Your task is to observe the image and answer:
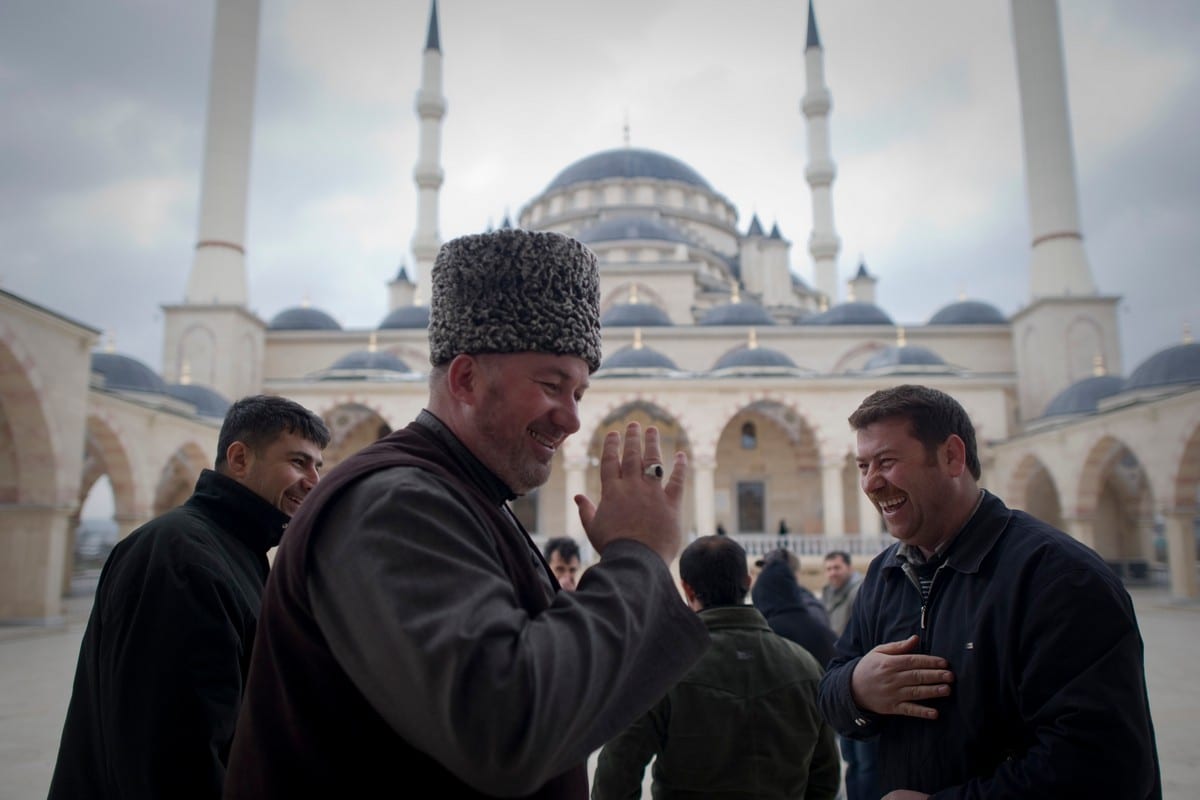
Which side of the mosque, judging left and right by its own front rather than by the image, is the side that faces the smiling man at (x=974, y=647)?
front

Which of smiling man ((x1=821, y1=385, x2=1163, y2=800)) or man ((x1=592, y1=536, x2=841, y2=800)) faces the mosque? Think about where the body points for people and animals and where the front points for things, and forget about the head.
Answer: the man

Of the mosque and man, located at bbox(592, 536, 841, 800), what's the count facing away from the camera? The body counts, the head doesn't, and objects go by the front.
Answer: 1

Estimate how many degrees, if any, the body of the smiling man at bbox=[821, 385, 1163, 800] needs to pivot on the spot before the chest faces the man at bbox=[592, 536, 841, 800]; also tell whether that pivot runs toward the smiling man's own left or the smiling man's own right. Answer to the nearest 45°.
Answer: approximately 90° to the smiling man's own right

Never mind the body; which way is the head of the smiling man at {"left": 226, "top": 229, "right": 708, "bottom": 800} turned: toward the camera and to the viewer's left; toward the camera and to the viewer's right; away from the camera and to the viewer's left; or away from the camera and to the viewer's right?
toward the camera and to the viewer's right

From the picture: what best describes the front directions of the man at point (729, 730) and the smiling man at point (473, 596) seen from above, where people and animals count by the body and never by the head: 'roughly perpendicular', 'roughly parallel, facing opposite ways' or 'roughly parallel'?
roughly perpendicular

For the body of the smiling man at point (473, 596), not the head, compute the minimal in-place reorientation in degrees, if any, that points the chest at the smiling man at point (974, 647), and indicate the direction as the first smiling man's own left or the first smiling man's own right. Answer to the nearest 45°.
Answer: approximately 45° to the first smiling man's own left

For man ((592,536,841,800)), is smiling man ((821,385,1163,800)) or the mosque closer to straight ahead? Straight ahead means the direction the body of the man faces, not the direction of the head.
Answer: the mosque

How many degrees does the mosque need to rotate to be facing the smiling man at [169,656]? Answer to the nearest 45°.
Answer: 0° — it already faces them

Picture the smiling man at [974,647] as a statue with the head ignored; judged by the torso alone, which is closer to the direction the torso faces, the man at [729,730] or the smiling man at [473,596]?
the smiling man

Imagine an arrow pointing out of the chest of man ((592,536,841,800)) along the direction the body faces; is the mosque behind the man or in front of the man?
in front

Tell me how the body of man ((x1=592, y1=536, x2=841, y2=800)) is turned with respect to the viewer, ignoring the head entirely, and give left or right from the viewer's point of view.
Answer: facing away from the viewer

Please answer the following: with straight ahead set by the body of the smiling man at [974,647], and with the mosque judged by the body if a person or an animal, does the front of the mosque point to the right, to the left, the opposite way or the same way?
to the left

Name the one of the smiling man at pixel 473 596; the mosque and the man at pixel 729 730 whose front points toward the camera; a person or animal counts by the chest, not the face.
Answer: the mosque

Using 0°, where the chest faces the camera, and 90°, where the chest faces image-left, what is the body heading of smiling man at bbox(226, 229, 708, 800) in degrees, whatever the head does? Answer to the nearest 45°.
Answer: approximately 270°
